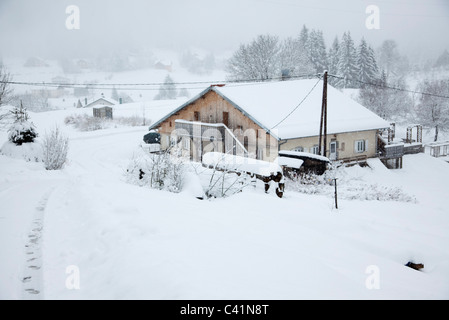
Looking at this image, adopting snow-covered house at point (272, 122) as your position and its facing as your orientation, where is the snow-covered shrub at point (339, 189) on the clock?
The snow-covered shrub is roughly at 10 o'clock from the snow-covered house.

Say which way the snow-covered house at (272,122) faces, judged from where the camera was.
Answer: facing the viewer and to the left of the viewer

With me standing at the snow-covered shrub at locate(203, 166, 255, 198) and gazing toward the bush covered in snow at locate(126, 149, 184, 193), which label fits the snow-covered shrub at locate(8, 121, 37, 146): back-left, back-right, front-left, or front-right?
front-right

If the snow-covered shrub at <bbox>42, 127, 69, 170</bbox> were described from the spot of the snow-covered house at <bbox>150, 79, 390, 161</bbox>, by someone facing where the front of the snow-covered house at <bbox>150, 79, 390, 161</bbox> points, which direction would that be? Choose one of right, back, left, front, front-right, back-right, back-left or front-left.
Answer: front

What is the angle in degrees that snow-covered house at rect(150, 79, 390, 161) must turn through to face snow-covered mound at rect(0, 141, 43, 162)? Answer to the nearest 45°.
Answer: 0° — it already faces it

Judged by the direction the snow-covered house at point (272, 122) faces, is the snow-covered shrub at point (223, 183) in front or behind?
in front

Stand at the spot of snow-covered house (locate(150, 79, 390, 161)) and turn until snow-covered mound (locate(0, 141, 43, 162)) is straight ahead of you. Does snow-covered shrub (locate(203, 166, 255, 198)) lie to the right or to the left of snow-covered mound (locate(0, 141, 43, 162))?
left
